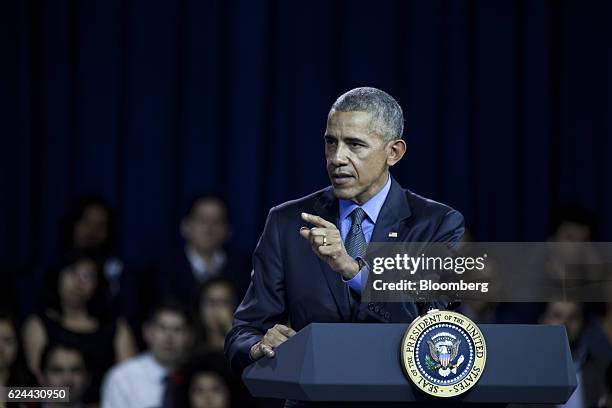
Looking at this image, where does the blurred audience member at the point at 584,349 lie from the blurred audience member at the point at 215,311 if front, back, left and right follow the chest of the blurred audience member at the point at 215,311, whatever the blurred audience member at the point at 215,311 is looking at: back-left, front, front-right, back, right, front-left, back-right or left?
left

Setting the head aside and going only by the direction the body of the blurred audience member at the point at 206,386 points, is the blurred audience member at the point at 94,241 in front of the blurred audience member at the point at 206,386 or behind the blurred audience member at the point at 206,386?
behind

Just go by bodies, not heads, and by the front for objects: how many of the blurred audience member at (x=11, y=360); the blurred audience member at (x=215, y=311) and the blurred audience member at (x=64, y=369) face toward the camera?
3

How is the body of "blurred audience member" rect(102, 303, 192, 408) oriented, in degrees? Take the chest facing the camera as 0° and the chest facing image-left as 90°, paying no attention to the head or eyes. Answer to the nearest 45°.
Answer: approximately 315°

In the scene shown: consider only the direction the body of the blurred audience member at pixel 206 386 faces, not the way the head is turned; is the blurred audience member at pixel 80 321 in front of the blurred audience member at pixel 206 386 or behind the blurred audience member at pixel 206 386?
behind

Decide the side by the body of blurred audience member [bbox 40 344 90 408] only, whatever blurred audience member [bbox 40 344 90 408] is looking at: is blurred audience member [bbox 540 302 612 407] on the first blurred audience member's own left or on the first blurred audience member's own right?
on the first blurred audience member's own left

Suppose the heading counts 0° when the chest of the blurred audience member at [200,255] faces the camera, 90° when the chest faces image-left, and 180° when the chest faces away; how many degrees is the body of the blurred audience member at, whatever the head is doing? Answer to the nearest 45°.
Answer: approximately 0°

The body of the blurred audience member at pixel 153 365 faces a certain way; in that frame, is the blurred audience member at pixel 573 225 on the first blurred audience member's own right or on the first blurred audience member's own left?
on the first blurred audience member's own left
